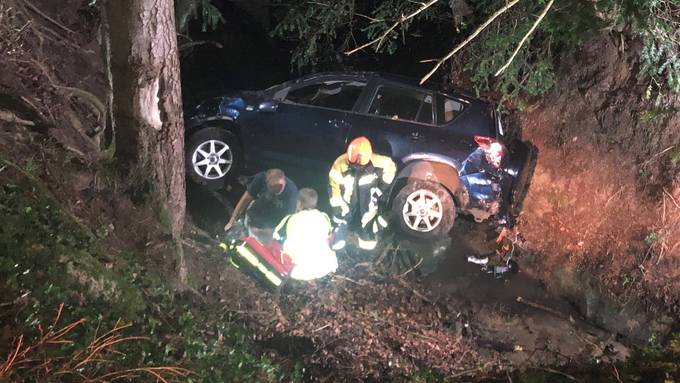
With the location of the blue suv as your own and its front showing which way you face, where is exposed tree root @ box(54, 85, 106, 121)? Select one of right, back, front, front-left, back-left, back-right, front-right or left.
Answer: front-left

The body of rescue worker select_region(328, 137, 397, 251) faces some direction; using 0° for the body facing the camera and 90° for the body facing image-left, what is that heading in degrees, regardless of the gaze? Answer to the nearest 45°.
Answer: approximately 0°

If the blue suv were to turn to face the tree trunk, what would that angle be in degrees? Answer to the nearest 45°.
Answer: approximately 45° to its left

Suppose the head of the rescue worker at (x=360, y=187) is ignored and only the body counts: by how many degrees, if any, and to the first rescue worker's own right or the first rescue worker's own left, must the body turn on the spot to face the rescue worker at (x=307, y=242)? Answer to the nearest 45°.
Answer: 0° — they already face them

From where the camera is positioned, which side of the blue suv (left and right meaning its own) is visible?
left

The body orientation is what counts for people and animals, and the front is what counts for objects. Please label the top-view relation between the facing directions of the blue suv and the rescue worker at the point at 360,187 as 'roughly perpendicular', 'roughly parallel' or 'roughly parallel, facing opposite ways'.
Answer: roughly perpendicular
